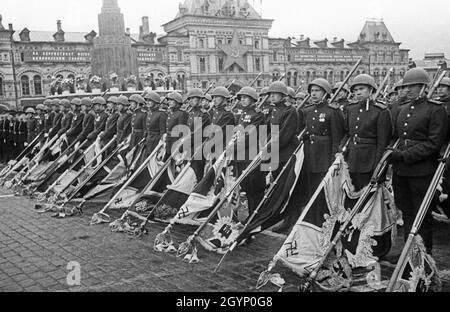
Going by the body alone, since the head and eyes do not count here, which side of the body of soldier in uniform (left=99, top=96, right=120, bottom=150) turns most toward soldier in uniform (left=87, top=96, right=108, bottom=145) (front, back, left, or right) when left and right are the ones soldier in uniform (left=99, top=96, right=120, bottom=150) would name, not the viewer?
right

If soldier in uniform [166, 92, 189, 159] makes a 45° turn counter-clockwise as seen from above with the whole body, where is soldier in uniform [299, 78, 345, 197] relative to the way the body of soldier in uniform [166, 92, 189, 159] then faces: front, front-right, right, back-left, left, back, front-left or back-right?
front-left

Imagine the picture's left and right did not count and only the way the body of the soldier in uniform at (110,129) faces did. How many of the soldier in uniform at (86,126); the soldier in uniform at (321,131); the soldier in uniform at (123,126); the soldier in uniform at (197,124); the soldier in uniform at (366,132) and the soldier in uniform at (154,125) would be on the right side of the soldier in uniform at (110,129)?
1

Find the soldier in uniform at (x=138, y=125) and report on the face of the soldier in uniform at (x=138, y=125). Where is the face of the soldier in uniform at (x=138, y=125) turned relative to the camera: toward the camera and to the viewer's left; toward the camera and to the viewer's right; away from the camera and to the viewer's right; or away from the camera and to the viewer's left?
toward the camera and to the viewer's left

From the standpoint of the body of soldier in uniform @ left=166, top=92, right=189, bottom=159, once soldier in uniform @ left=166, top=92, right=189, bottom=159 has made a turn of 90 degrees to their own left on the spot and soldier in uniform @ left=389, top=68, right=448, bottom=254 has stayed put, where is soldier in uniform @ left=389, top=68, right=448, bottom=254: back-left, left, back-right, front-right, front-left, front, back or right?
front

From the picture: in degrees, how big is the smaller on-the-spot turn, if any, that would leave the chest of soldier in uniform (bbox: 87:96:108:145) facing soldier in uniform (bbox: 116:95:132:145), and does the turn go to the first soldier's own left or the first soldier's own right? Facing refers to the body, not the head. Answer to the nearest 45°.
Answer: approximately 90° to the first soldier's own left

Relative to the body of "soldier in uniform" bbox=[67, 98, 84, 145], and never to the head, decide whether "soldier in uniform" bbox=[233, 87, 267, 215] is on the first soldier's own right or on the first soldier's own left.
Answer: on the first soldier's own left

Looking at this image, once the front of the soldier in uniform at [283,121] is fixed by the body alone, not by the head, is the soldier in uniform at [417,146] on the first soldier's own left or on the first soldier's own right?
on the first soldier's own left

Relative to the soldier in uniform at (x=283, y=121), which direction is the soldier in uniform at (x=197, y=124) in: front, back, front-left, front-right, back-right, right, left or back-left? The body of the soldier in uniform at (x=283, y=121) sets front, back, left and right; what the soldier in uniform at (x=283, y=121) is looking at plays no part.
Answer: right

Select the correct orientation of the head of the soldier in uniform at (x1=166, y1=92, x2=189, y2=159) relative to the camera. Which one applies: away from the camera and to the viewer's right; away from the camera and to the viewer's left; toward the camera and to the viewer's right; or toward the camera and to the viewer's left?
toward the camera and to the viewer's left

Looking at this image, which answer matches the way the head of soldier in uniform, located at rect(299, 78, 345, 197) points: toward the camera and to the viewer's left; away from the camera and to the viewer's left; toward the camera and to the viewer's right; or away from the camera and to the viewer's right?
toward the camera and to the viewer's left

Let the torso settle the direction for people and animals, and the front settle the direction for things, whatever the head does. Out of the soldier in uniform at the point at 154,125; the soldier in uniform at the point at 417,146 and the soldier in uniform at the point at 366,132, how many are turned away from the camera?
0

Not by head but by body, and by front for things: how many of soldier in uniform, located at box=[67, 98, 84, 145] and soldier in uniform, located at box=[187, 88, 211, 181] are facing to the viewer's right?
0

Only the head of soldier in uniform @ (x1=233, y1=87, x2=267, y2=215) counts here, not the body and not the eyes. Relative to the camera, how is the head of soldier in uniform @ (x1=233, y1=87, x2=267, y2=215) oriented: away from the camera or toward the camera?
toward the camera

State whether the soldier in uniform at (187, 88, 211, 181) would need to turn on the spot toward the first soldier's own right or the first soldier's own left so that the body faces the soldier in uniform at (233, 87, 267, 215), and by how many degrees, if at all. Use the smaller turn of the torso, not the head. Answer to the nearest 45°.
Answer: approximately 90° to the first soldier's own left
